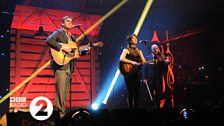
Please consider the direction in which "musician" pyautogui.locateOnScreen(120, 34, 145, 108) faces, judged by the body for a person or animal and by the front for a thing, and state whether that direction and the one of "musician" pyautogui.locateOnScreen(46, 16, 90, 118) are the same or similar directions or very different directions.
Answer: same or similar directions

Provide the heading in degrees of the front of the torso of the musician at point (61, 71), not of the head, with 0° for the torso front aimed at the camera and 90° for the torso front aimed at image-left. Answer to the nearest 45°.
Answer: approximately 315°

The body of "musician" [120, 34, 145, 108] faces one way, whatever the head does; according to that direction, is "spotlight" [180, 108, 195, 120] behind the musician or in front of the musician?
in front

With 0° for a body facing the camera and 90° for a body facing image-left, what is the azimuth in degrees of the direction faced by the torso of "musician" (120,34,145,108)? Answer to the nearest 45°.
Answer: approximately 315°

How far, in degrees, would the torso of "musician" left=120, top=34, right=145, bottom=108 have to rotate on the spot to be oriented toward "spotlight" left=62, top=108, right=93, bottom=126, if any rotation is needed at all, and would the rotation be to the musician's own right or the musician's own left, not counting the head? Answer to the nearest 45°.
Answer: approximately 45° to the musician's own right

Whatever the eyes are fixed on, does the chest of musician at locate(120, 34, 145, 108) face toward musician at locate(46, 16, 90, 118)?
no

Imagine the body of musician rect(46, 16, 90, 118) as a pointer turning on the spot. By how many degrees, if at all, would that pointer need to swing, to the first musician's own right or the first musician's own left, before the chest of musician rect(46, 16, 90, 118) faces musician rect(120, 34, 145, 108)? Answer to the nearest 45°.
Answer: approximately 45° to the first musician's own left

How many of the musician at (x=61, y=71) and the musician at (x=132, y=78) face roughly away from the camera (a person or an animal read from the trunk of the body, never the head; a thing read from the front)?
0

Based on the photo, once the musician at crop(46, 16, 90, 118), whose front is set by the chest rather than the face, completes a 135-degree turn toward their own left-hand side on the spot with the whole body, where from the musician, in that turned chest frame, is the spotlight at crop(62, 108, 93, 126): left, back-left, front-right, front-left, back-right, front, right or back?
back
